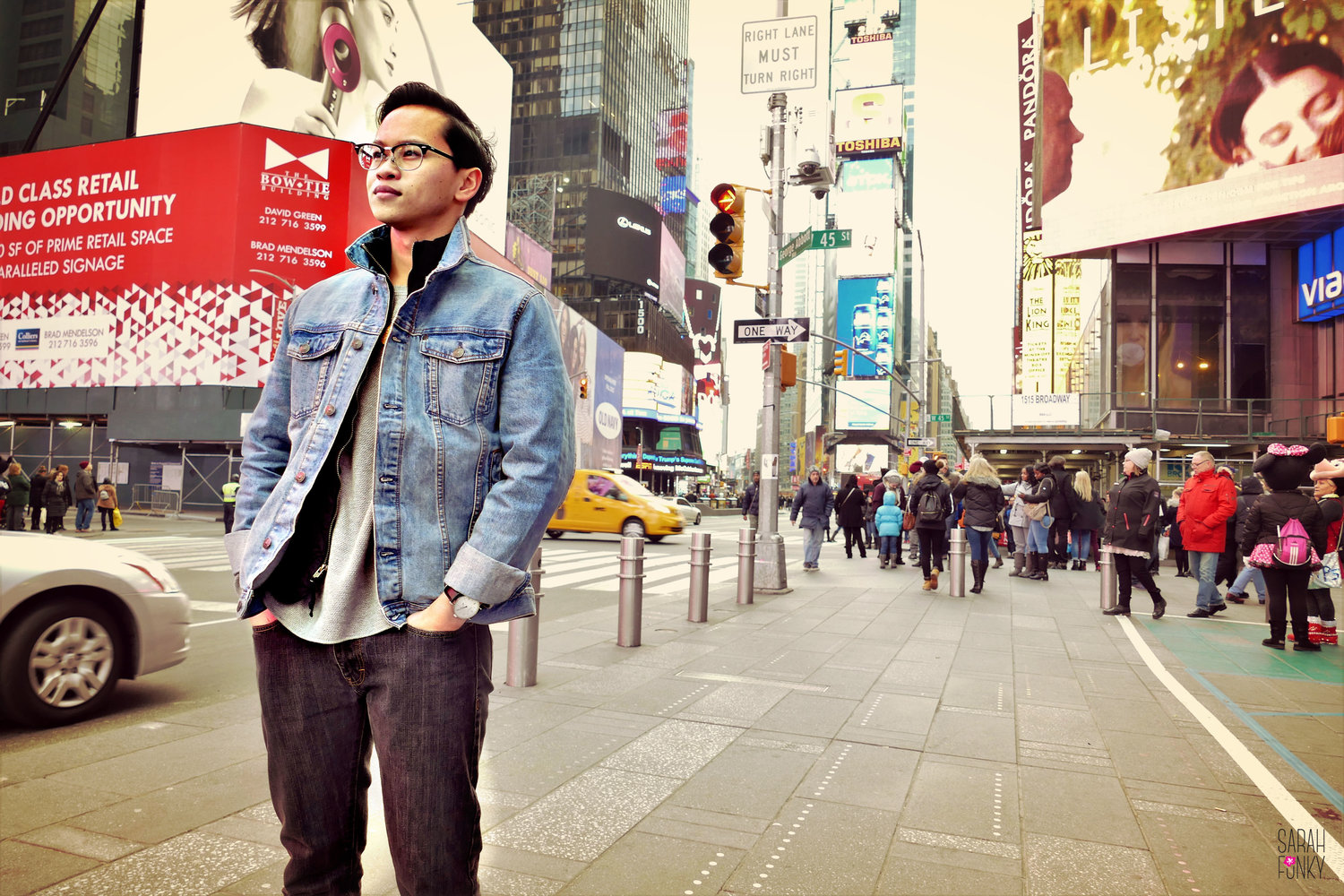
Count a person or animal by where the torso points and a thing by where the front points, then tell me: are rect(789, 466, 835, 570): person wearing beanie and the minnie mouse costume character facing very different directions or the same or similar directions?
very different directions

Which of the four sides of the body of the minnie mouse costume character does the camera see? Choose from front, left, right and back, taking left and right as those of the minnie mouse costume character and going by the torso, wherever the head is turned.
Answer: back

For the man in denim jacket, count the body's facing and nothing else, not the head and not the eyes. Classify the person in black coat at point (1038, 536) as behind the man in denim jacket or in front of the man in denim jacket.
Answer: behind

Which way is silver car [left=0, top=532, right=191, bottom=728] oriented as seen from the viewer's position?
to the viewer's right

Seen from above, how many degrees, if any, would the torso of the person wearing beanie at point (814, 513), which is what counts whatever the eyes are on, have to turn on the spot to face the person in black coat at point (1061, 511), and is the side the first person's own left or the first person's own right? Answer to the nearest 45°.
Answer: approximately 90° to the first person's own left

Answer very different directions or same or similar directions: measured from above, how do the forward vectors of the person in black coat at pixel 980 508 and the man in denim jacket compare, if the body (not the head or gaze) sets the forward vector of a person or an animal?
very different directions

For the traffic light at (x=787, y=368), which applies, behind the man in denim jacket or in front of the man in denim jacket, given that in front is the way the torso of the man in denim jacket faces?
behind

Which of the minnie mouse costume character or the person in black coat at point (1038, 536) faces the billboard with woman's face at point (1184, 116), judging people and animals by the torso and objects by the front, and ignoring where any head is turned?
the minnie mouse costume character

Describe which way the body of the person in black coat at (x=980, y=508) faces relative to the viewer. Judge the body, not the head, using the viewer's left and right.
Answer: facing away from the viewer
